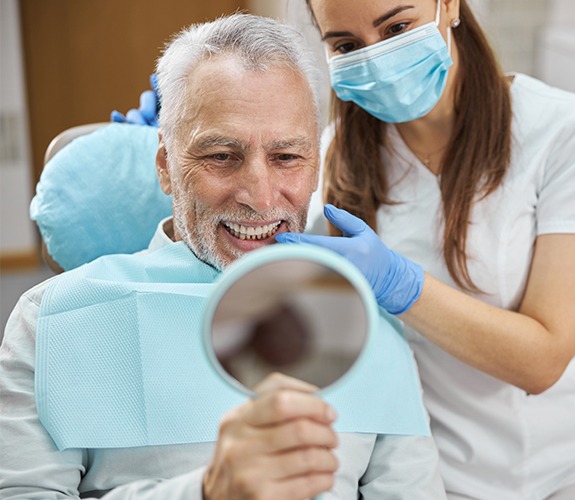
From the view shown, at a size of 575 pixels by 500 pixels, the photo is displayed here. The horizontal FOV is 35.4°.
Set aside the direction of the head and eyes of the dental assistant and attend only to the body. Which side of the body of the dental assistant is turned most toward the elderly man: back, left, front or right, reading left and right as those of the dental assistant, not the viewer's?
front

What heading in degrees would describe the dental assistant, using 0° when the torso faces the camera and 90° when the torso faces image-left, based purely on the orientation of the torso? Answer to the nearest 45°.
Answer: approximately 45°

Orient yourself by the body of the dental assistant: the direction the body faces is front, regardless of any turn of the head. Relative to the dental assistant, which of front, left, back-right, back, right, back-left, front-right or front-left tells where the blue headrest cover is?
front-right

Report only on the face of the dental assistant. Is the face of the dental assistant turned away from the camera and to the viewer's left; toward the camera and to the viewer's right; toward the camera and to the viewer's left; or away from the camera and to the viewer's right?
toward the camera and to the viewer's left

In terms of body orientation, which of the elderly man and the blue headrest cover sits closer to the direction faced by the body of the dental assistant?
the elderly man
